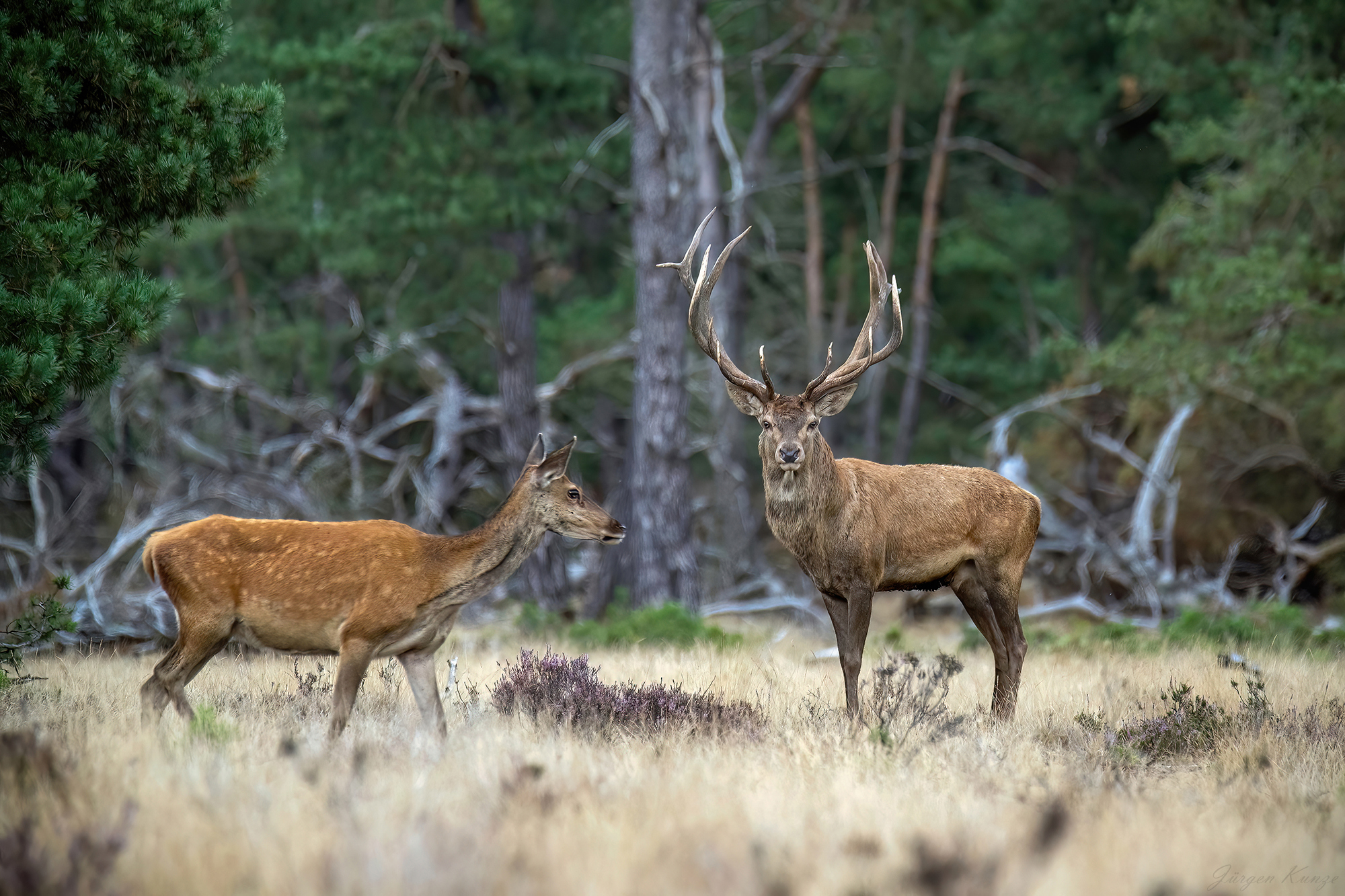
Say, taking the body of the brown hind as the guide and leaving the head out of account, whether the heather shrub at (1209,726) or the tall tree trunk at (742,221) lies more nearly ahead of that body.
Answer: the heather shrub

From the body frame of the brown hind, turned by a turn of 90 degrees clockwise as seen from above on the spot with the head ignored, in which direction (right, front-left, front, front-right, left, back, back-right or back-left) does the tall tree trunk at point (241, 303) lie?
back

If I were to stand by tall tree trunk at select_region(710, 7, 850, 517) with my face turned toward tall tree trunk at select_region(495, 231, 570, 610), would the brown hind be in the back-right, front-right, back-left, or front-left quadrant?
front-left

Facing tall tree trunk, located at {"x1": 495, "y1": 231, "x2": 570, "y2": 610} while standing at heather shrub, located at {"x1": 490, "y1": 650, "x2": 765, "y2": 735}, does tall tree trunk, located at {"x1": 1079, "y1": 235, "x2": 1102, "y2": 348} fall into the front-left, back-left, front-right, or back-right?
front-right

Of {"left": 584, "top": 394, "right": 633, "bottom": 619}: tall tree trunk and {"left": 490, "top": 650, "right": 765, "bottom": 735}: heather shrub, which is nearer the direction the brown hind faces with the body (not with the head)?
the heather shrub

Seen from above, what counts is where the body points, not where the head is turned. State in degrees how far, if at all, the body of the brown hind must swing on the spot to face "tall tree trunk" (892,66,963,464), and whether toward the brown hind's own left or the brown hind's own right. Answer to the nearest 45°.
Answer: approximately 45° to the brown hind's own left

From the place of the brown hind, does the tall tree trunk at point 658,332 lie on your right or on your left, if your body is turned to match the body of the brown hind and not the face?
on your left

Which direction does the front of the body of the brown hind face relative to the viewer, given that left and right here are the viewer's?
facing to the right of the viewer

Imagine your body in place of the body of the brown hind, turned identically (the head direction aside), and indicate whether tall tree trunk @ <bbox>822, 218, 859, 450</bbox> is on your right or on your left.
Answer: on your left

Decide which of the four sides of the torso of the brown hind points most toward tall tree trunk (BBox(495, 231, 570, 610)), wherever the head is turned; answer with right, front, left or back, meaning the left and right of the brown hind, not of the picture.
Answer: left

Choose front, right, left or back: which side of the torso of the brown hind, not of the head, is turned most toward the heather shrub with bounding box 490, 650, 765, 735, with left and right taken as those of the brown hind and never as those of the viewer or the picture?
front

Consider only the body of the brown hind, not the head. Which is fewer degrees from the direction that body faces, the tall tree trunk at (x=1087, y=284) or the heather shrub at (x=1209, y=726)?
the heather shrub

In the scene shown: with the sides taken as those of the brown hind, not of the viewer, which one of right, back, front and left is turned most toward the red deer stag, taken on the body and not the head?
front

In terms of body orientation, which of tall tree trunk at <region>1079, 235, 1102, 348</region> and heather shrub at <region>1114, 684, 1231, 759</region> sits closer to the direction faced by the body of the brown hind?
the heather shrub
